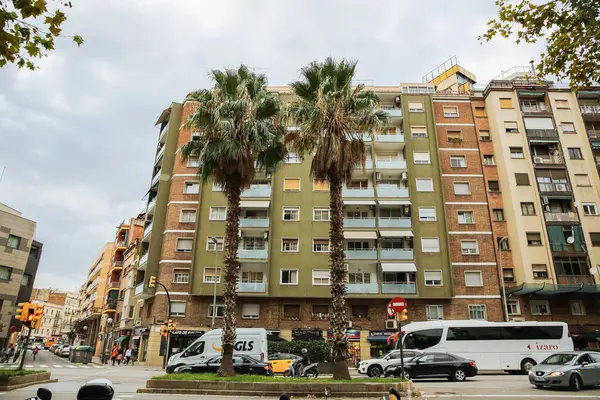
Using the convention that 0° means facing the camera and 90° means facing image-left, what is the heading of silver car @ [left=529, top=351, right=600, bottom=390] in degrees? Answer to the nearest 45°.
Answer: approximately 45°

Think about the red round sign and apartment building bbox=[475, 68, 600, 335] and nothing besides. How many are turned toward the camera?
2

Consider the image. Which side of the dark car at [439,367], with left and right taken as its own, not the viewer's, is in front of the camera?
left

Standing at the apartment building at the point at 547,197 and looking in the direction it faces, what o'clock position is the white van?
The white van is roughly at 1 o'clock from the apartment building.

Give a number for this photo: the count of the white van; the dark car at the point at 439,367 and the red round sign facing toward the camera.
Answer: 1

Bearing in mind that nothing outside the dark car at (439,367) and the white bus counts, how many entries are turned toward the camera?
0

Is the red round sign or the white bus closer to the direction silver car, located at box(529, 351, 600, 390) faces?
the red round sign

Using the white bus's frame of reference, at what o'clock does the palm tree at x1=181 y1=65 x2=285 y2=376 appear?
The palm tree is roughly at 10 o'clock from the white bus.

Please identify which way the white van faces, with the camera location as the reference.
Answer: facing to the left of the viewer

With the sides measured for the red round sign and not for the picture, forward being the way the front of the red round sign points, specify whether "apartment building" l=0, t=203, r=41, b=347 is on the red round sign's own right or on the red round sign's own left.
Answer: on the red round sign's own right

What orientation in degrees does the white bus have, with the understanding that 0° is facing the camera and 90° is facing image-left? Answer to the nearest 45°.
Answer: approximately 90°

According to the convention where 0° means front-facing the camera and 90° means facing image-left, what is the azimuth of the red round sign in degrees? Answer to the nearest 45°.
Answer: approximately 0°

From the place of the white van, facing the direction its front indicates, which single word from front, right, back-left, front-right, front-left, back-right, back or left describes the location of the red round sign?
back-left

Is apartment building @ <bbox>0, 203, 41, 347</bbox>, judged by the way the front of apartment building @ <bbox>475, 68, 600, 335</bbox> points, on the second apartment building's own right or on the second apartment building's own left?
on the second apartment building's own right
